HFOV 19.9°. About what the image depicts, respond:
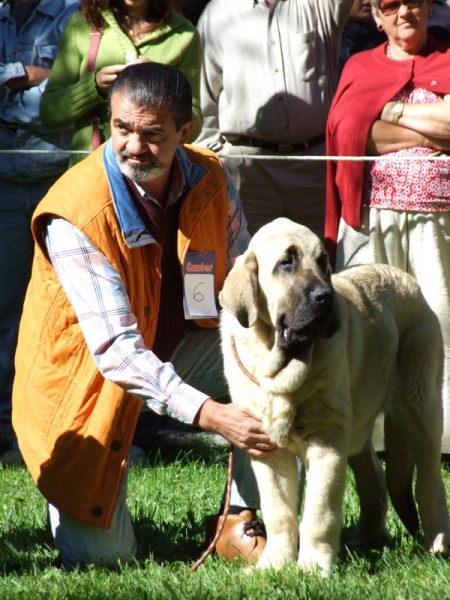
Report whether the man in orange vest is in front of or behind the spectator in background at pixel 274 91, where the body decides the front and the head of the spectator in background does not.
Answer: in front

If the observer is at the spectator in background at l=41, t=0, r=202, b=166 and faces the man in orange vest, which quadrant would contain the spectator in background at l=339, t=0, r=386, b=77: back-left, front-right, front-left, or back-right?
back-left

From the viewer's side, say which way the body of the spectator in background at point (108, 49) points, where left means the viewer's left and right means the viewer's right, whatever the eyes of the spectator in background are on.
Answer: facing the viewer

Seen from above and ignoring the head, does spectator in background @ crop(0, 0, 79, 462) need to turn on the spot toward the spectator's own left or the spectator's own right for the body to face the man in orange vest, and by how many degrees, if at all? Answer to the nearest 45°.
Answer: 0° — they already face them

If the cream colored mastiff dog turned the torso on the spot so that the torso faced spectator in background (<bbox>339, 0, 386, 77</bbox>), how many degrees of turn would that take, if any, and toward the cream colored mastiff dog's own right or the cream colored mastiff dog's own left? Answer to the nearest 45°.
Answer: approximately 135° to the cream colored mastiff dog's own right

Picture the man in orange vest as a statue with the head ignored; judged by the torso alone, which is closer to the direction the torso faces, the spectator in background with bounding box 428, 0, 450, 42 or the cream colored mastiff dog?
the cream colored mastiff dog

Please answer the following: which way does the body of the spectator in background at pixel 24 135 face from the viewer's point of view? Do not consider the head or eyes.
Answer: toward the camera

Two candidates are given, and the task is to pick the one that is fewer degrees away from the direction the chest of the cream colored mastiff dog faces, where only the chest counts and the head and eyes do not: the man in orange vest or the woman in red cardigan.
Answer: the man in orange vest

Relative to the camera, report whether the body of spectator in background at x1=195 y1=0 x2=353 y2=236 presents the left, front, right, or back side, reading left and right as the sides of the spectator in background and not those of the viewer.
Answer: front

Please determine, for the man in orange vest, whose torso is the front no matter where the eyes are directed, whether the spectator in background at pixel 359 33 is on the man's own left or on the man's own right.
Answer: on the man's own left

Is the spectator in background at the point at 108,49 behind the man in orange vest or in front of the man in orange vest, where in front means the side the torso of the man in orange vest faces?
behind
